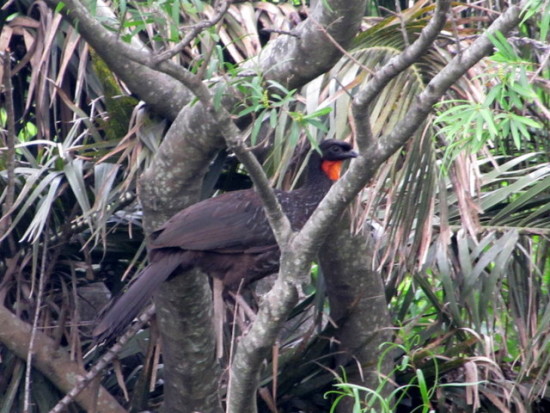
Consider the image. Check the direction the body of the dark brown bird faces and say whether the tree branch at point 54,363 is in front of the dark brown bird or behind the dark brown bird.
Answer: behind

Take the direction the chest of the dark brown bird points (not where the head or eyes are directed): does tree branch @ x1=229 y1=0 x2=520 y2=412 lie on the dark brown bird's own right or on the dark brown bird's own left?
on the dark brown bird's own right

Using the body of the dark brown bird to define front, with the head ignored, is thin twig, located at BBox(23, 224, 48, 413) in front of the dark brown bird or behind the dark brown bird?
behind

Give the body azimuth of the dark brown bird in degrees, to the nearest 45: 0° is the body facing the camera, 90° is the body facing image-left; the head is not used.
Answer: approximately 270°
